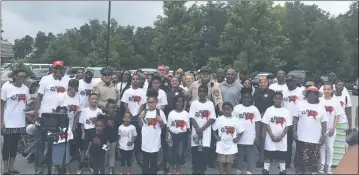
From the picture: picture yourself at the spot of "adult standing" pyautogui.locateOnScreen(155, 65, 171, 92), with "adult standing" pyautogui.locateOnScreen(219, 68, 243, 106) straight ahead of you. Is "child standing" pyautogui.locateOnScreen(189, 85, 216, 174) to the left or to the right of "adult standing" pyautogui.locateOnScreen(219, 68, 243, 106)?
right

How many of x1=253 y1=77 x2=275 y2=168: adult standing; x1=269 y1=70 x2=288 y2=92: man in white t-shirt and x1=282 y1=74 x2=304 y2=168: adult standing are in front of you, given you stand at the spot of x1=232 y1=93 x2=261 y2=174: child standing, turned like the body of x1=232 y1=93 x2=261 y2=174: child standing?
0

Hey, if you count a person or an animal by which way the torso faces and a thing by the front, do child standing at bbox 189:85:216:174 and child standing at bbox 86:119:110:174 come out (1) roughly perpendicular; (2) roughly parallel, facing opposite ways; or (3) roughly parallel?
roughly parallel

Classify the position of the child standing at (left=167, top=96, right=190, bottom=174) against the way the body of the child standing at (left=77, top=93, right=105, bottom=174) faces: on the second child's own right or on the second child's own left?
on the second child's own left

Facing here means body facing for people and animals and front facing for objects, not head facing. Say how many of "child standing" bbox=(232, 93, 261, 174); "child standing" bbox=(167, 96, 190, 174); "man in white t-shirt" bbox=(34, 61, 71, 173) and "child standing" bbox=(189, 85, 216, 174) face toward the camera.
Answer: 4

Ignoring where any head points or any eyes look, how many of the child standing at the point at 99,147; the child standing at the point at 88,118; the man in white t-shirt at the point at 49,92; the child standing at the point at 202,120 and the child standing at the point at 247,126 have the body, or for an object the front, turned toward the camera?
5

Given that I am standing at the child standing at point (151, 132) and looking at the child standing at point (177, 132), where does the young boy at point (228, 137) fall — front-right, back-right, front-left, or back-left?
front-right

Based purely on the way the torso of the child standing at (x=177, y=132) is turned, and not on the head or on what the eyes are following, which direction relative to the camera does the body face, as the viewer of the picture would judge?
toward the camera

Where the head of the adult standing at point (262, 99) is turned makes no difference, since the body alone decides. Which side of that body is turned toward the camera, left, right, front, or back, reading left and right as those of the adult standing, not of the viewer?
front

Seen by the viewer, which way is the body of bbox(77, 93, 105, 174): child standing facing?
toward the camera

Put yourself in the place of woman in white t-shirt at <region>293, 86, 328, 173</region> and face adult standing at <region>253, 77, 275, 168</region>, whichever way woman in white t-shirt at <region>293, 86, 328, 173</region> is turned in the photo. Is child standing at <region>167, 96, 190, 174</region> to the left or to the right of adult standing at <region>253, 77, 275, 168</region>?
left

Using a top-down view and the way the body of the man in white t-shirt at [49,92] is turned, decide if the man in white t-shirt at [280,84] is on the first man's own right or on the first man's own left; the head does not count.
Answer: on the first man's own left

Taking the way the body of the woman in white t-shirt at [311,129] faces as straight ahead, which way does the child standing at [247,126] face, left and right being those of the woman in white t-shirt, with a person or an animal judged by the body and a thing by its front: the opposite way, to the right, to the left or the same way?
the same way

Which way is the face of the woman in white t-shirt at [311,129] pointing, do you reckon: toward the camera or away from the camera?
toward the camera

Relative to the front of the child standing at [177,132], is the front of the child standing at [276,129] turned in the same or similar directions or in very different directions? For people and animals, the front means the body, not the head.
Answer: same or similar directions
